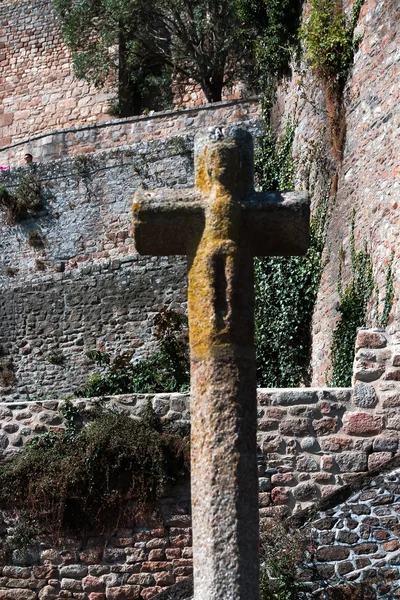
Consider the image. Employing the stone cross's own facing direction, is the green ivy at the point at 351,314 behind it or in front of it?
behind

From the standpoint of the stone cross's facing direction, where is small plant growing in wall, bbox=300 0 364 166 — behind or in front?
behind

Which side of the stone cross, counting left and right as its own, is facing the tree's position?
back

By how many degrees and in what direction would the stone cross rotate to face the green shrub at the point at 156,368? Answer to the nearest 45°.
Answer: approximately 180°

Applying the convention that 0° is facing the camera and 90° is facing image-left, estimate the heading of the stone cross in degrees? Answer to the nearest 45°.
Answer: approximately 0°

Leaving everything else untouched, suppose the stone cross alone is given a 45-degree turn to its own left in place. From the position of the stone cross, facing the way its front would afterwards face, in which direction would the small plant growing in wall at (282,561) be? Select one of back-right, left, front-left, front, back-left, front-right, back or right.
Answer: back-left
